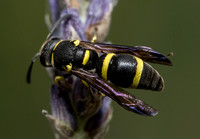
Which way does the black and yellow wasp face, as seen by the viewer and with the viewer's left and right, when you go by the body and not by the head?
facing to the left of the viewer
